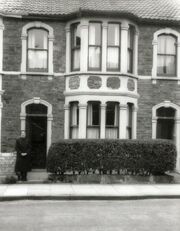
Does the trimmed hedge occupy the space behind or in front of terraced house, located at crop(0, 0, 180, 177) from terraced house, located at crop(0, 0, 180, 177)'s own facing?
in front

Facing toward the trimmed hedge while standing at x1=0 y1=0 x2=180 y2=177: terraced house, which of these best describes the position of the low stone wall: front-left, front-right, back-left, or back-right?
front-right

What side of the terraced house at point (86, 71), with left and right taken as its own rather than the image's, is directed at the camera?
front

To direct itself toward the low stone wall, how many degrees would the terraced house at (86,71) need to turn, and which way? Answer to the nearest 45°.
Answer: approximately 45° to its right
